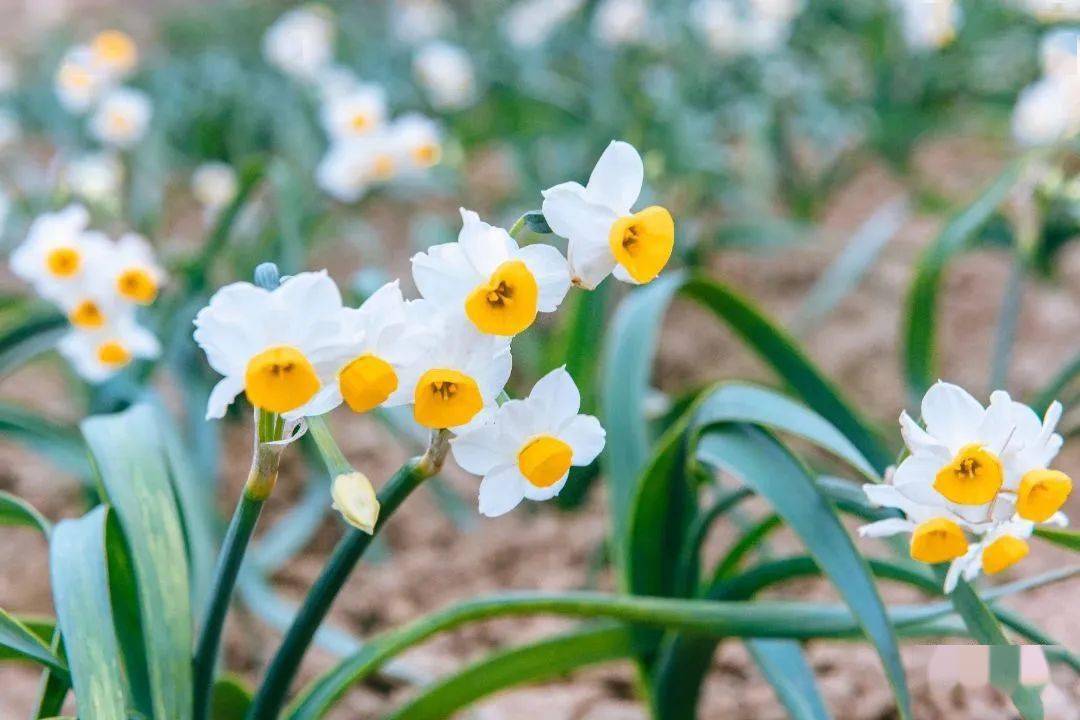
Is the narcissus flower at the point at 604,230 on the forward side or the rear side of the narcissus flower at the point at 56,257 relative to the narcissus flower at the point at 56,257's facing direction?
on the forward side

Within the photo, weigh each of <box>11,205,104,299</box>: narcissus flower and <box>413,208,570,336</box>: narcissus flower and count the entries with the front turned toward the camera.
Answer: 2

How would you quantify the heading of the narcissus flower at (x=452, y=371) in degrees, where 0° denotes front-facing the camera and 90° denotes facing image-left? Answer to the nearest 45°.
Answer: approximately 0°
